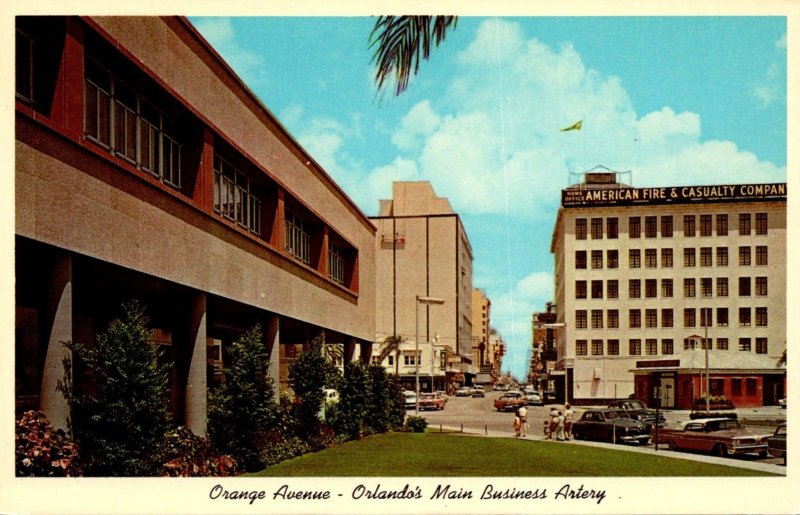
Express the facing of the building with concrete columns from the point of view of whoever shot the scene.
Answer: facing the viewer and to the right of the viewer

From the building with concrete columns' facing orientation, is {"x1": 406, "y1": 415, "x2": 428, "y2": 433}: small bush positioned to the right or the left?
on its left

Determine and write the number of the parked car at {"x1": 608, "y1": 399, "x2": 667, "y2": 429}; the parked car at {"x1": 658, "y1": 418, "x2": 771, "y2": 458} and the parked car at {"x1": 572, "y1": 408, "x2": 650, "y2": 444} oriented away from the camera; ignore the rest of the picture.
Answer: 0

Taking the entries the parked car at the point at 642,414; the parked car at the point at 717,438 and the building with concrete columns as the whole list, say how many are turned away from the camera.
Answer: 0
